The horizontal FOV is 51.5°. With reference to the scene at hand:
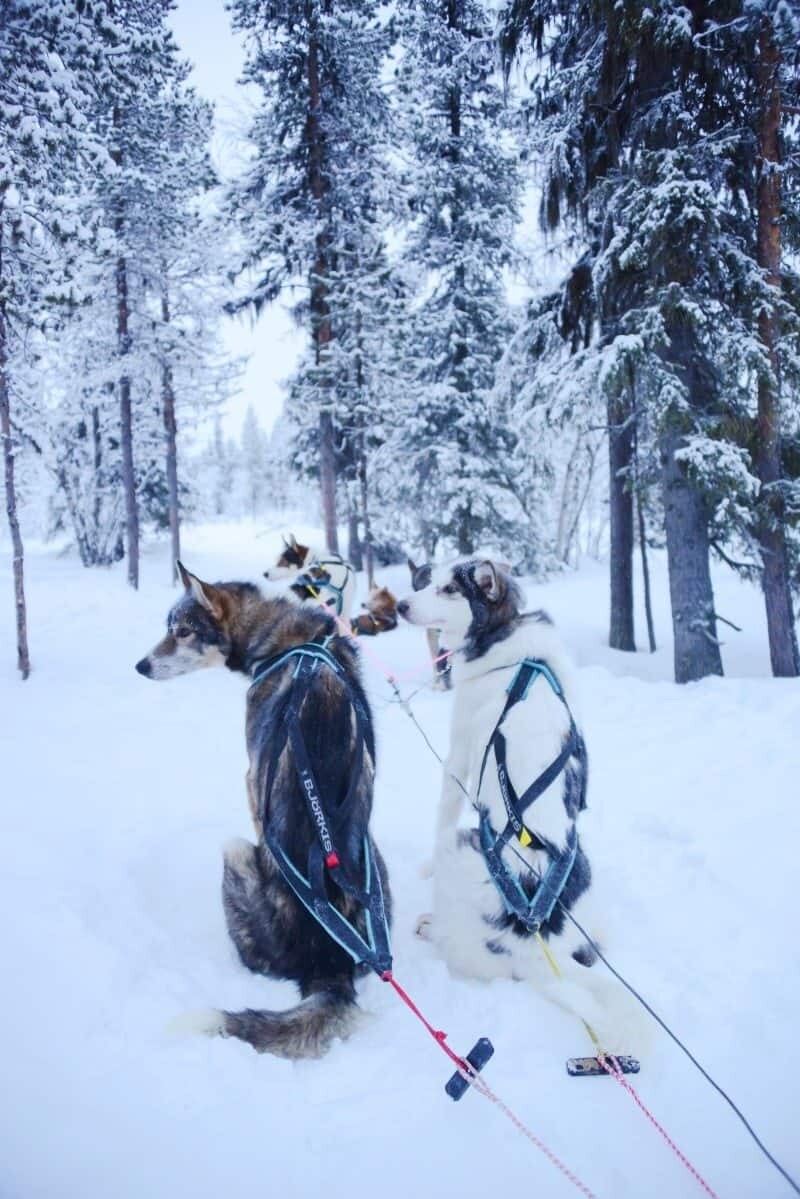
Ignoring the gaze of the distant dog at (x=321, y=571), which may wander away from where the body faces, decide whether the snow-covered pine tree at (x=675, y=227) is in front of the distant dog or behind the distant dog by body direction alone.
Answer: behind

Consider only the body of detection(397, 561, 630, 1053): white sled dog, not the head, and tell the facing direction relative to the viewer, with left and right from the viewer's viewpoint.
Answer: facing away from the viewer and to the left of the viewer

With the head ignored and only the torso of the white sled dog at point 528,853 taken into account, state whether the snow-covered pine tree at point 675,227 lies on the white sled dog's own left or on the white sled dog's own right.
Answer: on the white sled dog's own right

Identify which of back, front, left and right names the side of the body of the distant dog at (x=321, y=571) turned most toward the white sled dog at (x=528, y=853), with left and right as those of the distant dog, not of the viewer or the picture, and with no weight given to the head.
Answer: left

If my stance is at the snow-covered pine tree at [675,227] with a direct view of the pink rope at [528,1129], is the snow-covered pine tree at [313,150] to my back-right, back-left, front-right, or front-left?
back-right

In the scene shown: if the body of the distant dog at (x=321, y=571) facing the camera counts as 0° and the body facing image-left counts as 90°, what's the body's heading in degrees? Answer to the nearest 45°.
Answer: approximately 90°

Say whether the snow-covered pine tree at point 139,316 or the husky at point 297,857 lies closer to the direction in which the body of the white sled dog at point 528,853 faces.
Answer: the snow-covered pine tree

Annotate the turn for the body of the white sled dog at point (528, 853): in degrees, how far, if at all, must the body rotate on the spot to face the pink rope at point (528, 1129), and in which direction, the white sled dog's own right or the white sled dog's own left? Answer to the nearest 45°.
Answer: approximately 135° to the white sled dog's own left

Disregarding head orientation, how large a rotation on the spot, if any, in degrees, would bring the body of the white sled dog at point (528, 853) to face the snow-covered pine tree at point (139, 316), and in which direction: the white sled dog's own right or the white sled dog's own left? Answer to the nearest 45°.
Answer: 0° — it already faces it

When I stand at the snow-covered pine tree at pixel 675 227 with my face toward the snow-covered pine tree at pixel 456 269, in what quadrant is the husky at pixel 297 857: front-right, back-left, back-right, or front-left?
back-left
